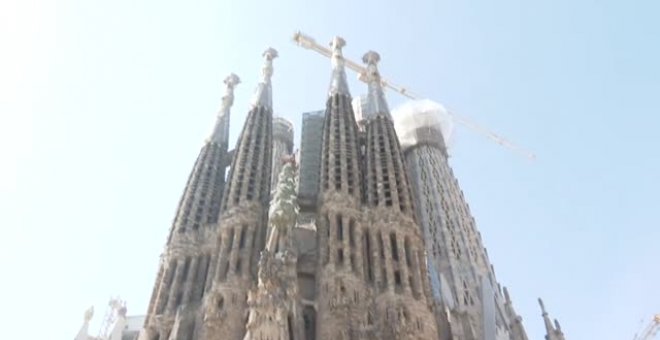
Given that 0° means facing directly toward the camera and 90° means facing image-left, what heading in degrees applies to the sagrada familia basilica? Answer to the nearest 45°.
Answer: approximately 45°
